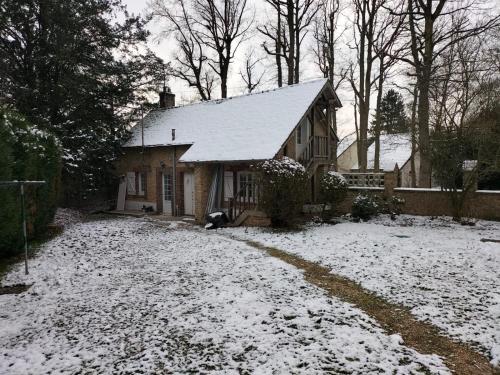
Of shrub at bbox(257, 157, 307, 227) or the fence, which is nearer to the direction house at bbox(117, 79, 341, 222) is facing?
the shrub

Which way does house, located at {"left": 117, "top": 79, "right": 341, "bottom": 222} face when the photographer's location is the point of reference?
facing the viewer and to the left of the viewer

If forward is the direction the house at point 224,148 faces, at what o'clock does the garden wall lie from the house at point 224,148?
The garden wall is roughly at 8 o'clock from the house.

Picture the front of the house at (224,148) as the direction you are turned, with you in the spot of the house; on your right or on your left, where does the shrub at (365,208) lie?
on your left
